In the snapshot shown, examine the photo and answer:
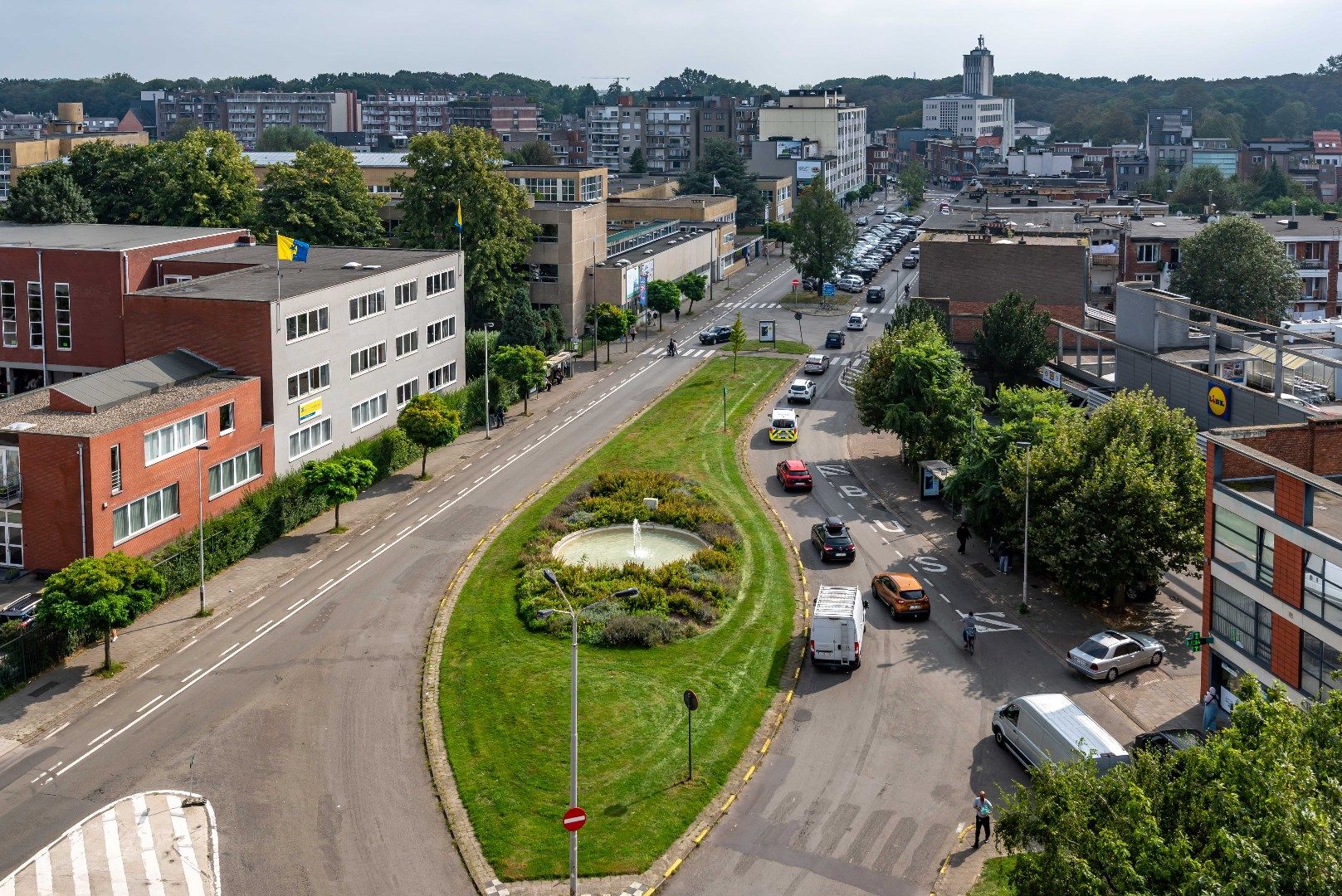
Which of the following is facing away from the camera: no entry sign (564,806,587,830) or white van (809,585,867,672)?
the white van

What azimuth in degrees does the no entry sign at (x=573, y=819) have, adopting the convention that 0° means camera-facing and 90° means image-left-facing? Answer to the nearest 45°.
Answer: approximately 0°

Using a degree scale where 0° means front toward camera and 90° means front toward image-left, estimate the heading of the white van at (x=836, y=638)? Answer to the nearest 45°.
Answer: approximately 180°

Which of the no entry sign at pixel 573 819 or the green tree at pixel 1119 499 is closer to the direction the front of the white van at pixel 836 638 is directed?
the green tree

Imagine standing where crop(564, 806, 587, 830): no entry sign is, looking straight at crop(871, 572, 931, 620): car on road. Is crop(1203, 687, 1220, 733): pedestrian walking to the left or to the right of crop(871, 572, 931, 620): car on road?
right

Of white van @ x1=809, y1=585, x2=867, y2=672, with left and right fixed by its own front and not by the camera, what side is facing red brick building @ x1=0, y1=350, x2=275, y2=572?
left

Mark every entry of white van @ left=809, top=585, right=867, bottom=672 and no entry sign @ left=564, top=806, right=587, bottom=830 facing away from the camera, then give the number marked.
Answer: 1

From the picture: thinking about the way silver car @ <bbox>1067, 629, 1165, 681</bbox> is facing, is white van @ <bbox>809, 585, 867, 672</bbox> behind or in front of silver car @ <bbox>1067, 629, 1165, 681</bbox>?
behind

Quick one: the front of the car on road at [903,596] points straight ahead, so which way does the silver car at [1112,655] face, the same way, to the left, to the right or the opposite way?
to the right

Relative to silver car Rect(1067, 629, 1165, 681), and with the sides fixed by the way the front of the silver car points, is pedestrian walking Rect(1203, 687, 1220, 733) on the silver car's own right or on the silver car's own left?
on the silver car's own right

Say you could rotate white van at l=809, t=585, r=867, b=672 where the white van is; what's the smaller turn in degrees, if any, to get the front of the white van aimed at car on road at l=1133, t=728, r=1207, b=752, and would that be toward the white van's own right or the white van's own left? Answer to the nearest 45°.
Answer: approximately 135° to the white van's own right
